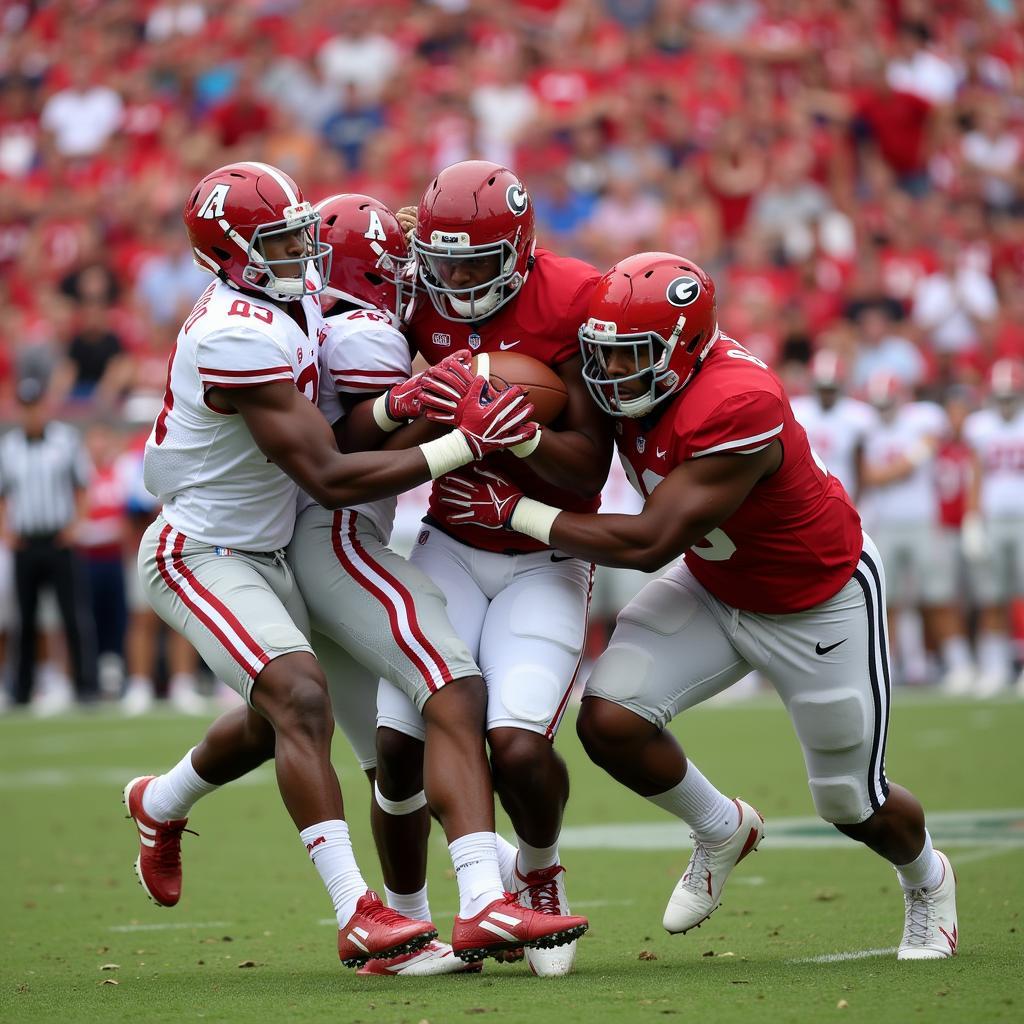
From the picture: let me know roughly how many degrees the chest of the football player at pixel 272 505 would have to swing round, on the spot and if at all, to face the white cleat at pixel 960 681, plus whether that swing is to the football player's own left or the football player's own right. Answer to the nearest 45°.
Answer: approximately 45° to the football player's own left

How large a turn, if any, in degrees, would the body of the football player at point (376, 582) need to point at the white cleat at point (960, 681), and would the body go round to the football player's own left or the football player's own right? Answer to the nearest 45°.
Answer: approximately 45° to the football player's own left

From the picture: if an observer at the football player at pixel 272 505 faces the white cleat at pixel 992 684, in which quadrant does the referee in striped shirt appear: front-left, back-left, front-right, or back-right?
front-left

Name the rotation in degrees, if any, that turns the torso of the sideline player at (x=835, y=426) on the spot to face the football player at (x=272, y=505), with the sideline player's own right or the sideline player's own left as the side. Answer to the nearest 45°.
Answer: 0° — they already face them

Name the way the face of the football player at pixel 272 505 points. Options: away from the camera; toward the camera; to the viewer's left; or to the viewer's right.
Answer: to the viewer's right

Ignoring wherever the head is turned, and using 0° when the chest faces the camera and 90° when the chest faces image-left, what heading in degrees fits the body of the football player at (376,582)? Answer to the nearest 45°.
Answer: approximately 270°

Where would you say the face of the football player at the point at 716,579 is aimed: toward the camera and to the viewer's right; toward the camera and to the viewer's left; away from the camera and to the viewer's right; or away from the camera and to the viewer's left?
toward the camera and to the viewer's left

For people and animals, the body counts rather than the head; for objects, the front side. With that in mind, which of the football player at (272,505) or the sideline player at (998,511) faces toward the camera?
the sideline player

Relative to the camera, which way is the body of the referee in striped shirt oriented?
toward the camera

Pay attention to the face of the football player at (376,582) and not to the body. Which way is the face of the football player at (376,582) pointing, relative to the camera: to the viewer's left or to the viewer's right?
to the viewer's right

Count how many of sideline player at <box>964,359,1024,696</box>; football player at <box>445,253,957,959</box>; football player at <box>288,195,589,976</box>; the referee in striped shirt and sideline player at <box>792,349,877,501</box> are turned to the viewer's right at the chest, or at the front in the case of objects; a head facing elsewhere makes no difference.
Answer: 1

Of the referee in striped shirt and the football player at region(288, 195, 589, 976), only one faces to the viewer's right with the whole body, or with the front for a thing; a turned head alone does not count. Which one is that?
the football player

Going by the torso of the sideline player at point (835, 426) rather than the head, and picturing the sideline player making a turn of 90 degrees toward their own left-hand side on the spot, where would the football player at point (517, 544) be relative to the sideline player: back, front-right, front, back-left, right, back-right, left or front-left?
right

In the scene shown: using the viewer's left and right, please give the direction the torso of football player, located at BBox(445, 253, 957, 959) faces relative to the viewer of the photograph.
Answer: facing the viewer and to the left of the viewer

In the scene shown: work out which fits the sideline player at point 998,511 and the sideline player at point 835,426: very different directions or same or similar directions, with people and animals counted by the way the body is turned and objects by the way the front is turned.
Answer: same or similar directions

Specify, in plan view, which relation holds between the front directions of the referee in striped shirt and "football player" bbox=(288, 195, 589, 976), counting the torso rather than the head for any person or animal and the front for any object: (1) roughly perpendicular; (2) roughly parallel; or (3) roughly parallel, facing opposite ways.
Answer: roughly perpendicular

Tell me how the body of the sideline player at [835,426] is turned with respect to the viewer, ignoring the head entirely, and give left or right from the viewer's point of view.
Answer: facing the viewer
